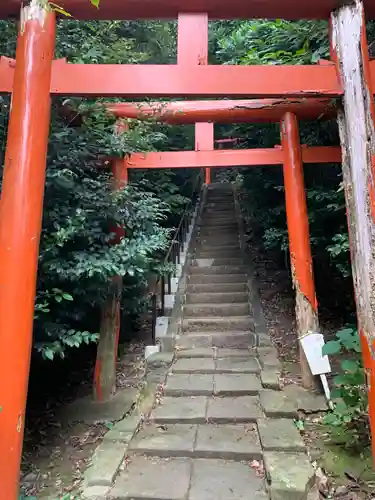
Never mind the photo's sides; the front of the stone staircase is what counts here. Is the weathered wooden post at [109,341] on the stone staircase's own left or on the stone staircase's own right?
on the stone staircase's own right

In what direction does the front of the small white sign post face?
toward the camera

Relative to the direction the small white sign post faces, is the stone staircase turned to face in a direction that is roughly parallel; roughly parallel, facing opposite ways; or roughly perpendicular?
roughly parallel

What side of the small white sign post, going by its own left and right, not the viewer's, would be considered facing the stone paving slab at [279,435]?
front

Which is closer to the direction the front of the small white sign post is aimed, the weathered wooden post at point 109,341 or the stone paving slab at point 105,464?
the stone paving slab

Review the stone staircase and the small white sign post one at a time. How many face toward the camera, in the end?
2

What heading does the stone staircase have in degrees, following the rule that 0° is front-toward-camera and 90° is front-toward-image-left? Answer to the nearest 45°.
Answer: approximately 0°

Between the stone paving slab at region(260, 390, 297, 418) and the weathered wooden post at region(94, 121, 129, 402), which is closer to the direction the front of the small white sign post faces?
the stone paving slab

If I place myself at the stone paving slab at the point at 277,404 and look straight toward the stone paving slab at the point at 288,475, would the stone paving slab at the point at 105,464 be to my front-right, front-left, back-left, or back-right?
front-right

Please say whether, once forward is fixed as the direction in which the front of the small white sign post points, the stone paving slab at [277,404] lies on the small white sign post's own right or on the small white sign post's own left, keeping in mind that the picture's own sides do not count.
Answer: on the small white sign post's own right

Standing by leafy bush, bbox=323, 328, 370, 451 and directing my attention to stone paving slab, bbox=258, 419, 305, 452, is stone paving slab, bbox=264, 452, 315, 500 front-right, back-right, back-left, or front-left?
front-left

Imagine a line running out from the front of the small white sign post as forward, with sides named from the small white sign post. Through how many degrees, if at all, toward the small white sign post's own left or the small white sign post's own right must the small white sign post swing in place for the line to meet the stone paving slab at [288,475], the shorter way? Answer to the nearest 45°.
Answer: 0° — it already faces it

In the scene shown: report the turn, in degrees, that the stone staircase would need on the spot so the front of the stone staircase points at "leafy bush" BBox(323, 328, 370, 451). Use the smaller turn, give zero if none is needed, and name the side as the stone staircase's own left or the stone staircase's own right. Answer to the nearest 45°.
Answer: approximately 45° to the stone staircase's own left
